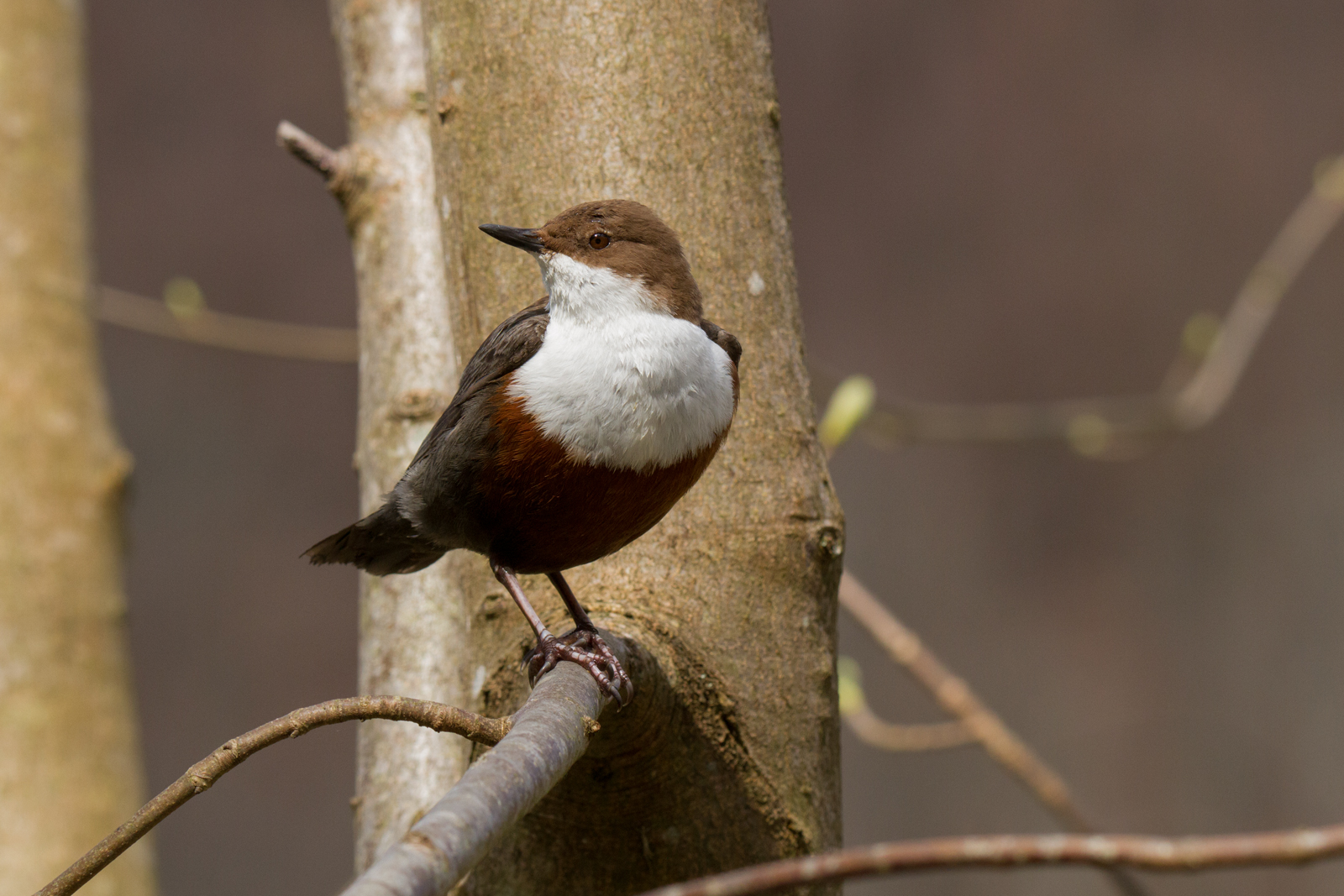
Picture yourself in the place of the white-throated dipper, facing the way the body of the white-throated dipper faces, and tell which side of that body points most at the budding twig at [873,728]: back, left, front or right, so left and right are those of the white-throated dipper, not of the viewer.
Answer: left

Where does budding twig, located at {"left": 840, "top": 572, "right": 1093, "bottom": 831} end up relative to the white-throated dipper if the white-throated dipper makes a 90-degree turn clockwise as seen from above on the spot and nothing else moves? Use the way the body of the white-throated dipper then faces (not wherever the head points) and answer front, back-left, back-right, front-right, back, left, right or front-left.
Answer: back

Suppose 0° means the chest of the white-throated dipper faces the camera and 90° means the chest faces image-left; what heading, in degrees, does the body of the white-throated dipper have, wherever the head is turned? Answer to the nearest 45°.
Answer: approximately 315°

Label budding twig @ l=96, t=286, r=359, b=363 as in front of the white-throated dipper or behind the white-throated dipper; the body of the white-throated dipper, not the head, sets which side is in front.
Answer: behind

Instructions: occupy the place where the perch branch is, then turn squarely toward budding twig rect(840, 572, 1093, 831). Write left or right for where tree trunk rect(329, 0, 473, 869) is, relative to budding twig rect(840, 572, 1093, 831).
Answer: left

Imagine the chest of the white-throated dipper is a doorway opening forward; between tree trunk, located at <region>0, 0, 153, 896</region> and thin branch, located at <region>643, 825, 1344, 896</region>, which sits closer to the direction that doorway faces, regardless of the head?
the thin branch

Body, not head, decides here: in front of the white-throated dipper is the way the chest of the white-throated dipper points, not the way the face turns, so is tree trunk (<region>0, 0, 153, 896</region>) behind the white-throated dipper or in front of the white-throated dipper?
behind

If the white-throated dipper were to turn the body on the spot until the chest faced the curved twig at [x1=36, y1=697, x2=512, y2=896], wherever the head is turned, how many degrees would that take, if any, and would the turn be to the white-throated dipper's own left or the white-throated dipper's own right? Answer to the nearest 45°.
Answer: approximately 90° to the white-throated dipper's own right

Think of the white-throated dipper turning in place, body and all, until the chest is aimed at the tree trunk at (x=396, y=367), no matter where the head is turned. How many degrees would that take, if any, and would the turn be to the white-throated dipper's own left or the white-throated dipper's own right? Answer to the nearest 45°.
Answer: approximately 180°
